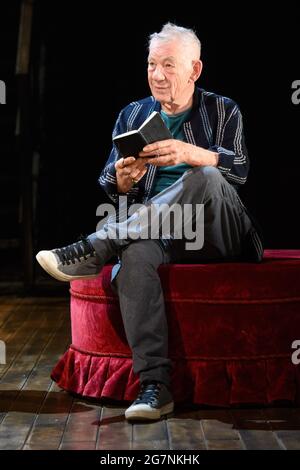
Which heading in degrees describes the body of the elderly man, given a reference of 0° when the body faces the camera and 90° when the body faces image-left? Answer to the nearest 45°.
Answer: approximately 45°
